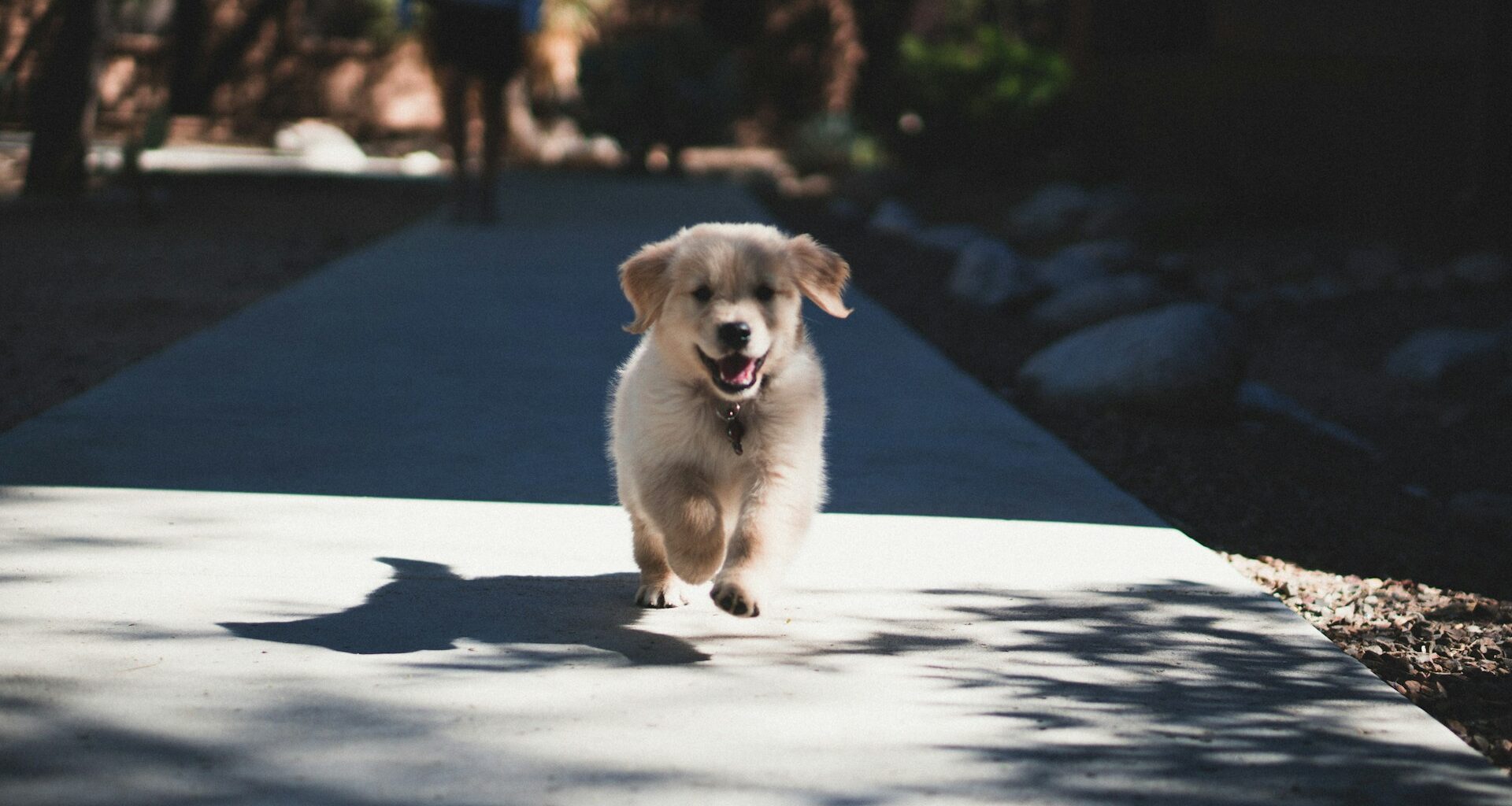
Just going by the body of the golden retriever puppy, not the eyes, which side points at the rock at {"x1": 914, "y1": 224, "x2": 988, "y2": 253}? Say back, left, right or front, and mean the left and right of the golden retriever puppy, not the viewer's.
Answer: back

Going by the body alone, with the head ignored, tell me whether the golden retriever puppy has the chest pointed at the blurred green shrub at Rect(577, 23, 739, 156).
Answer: no

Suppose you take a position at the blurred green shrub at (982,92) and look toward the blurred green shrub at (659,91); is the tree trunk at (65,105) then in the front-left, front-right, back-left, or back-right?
front-left

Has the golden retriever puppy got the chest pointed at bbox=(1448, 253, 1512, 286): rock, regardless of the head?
no

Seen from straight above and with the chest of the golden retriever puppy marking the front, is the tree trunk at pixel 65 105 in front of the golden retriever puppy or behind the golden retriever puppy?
behind

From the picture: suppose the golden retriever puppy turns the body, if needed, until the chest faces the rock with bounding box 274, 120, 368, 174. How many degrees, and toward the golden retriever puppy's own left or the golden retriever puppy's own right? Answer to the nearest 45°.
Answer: approximately 180°

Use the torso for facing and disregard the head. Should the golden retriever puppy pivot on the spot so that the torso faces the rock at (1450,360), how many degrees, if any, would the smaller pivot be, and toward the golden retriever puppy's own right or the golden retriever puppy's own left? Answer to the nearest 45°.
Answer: approximately 135° to the golden retriever puppy's own left

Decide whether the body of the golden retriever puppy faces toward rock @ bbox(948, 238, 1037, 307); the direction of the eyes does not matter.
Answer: no

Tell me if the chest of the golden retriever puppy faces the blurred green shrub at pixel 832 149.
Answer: no

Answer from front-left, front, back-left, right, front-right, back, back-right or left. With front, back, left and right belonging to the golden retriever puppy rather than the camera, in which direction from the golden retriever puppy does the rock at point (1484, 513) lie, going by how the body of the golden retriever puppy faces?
back-left

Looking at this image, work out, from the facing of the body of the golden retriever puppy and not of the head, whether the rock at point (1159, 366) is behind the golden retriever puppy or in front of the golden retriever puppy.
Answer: behind

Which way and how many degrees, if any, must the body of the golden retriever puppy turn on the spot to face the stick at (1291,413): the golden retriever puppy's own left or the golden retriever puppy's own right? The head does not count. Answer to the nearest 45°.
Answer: approximately 135° to the golden retriever puppy's own left

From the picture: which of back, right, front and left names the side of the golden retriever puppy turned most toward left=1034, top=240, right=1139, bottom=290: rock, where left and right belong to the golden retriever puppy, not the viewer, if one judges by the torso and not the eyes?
back
